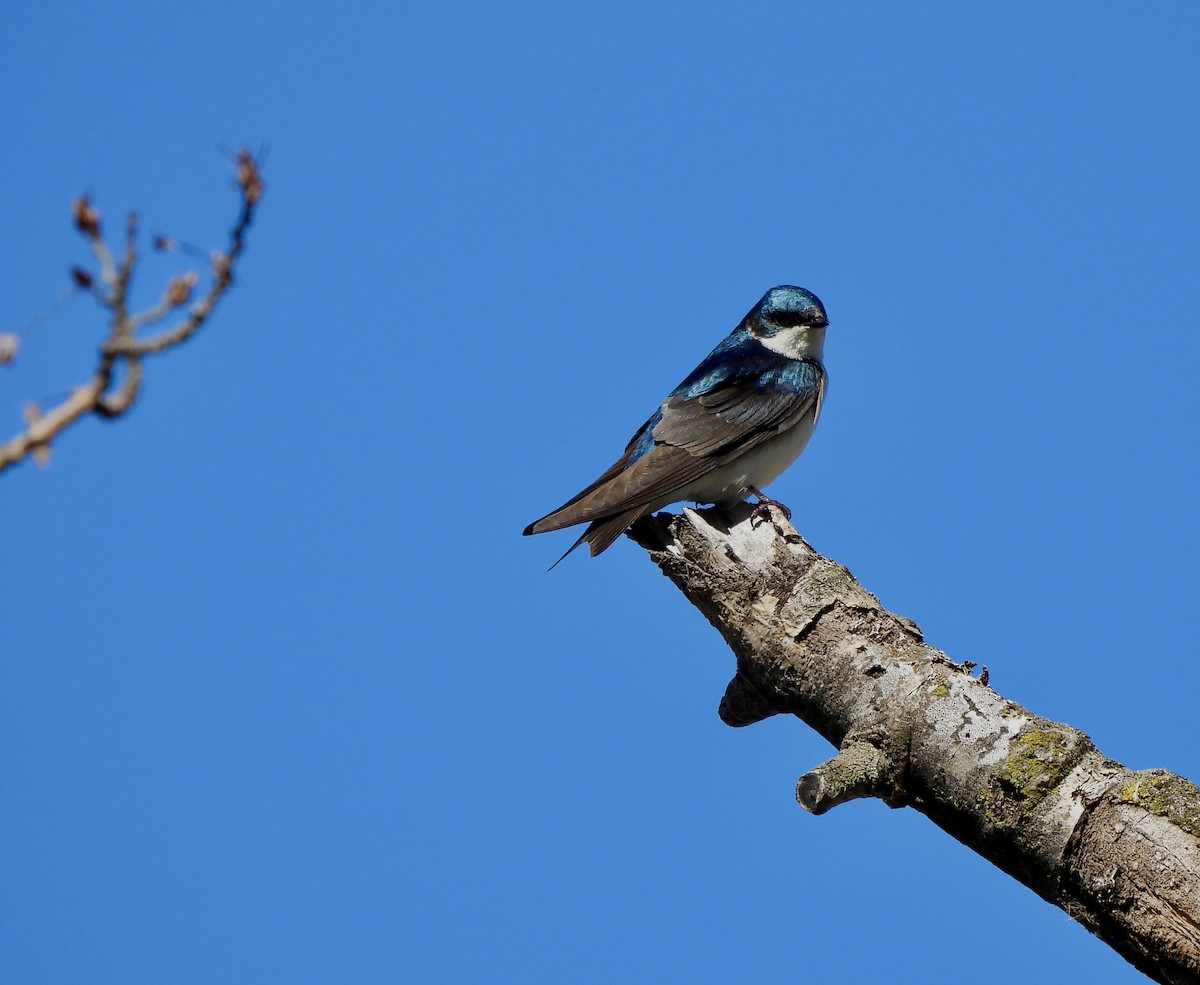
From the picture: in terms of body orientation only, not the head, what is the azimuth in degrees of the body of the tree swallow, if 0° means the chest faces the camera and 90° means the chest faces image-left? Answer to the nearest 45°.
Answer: approximately 270°
